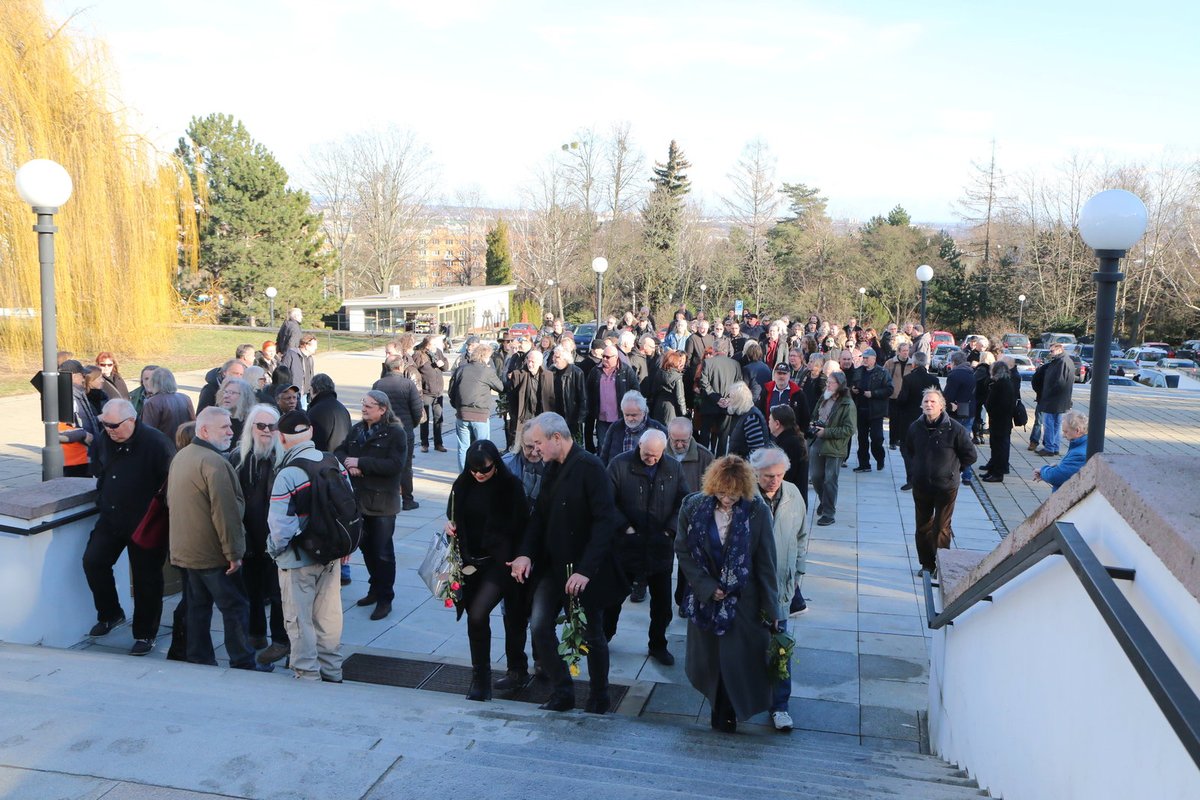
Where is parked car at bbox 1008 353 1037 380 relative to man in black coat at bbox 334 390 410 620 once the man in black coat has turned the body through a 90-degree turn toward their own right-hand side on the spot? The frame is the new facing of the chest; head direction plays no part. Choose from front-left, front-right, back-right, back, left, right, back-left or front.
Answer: right

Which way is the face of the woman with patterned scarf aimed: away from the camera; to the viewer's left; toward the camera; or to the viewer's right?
toward the camera

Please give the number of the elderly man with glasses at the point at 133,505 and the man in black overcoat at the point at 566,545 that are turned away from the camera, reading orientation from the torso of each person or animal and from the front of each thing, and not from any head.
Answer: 0

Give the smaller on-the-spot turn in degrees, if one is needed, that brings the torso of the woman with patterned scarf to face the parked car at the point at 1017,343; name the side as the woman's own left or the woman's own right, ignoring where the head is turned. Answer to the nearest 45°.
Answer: approximately 180°

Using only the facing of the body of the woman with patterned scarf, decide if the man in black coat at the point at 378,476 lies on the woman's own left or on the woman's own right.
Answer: on the woman's own right

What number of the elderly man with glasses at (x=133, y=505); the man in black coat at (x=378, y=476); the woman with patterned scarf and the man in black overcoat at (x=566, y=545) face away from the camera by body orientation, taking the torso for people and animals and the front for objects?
0

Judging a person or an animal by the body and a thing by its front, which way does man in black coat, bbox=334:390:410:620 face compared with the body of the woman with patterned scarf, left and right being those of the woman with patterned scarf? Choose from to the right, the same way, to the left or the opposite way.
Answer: the same way

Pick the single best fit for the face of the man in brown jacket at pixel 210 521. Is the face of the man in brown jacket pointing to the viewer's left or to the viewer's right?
to the viewer's right

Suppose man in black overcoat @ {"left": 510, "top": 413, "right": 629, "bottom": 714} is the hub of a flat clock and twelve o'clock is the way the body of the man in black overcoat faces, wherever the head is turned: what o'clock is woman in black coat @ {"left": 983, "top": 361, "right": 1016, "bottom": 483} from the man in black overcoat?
The woman in black coat is roughly at 6 o'clock from the man in black overcoat.

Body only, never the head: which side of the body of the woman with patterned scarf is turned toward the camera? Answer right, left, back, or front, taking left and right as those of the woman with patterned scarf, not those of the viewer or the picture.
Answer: front

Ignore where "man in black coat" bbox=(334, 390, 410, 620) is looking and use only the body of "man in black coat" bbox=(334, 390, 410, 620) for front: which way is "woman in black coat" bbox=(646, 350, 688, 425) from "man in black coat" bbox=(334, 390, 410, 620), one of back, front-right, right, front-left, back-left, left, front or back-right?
back

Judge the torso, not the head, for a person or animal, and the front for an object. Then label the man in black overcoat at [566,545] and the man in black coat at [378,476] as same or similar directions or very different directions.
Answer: same or similar directions

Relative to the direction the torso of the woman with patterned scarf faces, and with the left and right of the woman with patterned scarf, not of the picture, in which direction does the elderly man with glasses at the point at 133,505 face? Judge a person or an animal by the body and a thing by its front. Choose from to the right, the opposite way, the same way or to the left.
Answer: the same way

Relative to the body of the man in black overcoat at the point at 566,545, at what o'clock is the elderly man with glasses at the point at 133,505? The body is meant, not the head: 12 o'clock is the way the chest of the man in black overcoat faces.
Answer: The elderly man with glasses is roughly at 2 o'clock from the man in black overcoat.

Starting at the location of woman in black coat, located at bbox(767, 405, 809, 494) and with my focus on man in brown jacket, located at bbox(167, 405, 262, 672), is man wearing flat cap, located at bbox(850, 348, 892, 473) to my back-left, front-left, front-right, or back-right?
back-right
